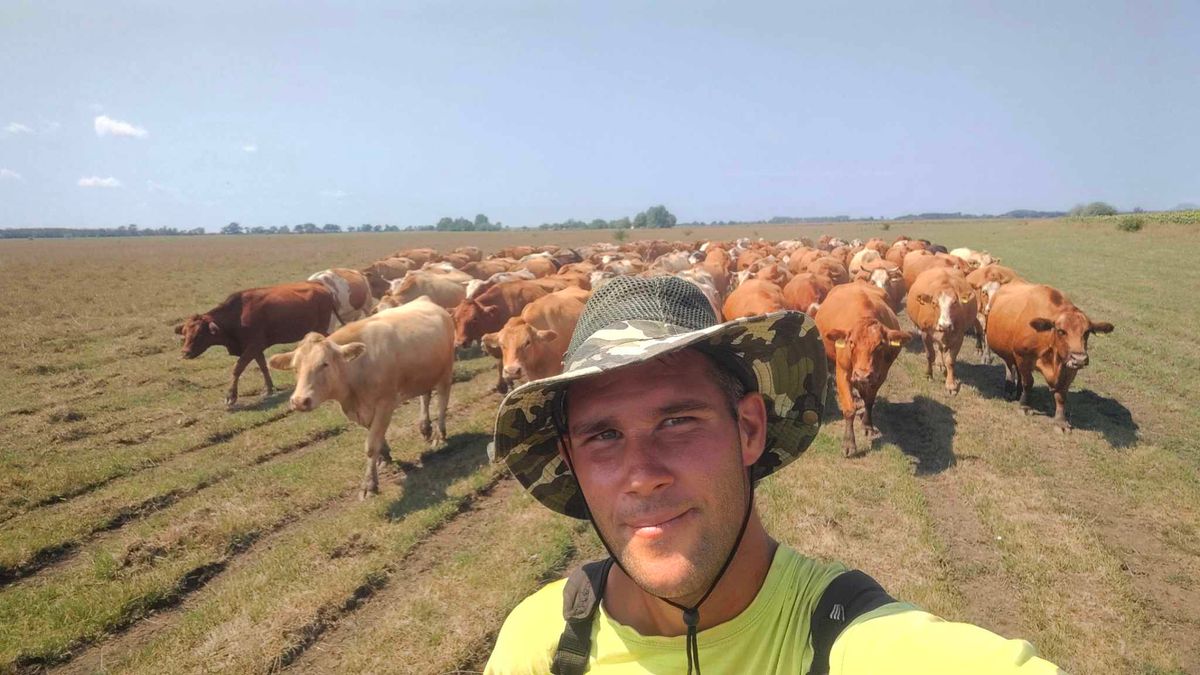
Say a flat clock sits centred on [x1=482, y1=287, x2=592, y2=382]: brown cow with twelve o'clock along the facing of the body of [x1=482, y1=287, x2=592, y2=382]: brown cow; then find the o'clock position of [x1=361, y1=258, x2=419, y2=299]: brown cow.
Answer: [x1=361, y1=258, x2=419, y2=299]: brown cow is roughly at 4 o'clock from [x1=482, y1=287, x2=592, y2=382]: brown cow.

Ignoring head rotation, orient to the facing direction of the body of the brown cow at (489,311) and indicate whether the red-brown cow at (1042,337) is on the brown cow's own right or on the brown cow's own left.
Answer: on the brown cow's own left

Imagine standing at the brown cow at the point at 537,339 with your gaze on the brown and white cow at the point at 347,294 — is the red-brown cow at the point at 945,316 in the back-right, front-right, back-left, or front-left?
back-right

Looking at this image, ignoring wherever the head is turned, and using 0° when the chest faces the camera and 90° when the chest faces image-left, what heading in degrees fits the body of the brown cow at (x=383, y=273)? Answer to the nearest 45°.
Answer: approximately 45°

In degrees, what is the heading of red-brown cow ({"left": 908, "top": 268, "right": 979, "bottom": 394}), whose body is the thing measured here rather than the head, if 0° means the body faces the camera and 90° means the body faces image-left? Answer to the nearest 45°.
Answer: approximately 0°

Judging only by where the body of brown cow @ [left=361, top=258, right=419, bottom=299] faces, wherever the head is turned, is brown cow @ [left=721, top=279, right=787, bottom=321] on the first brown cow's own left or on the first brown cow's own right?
on the first brown cow's own left

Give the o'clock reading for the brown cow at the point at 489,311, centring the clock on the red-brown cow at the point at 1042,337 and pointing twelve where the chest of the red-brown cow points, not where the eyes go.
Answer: The brown cow is roughly at 4 o'clock from the red-brown cow.

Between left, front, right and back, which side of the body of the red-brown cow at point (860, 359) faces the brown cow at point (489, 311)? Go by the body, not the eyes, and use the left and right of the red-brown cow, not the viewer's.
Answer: right

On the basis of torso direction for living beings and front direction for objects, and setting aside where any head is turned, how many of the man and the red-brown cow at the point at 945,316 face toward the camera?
2

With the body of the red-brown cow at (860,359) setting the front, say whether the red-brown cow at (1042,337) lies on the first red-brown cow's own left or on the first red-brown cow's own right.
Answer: on the first red-brown cow's own left

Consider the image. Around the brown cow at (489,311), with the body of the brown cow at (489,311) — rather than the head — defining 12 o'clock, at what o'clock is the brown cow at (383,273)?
the brown cow at (383,273) is roughly at 4 o'clock from the brown cow at (489,311).

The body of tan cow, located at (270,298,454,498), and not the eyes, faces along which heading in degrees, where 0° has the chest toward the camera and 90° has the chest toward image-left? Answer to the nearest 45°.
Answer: approximately 45°

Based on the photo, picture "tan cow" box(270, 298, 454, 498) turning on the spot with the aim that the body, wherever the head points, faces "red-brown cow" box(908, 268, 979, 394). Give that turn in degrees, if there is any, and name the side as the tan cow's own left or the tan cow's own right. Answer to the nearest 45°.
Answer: approximately 135° to the tan cow's own left

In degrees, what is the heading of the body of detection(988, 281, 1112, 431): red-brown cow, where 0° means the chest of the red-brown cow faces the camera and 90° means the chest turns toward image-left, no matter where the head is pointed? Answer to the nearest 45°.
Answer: approximately 315°
